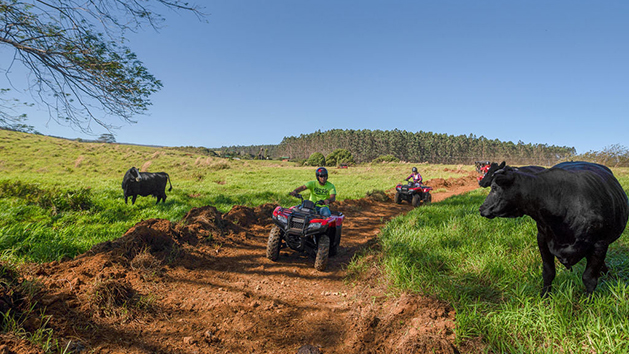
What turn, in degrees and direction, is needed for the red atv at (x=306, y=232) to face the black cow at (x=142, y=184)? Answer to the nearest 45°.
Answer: approximately 90° to its right

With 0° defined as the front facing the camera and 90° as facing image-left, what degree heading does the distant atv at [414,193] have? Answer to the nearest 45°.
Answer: approximately 45°

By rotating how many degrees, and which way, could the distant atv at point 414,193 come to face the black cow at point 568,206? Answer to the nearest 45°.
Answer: approximately 45° to its left

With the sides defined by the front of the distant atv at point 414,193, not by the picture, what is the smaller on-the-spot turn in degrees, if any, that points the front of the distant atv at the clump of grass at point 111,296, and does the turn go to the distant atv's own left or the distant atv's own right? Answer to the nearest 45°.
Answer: approximately 45° to the distant atv's own left

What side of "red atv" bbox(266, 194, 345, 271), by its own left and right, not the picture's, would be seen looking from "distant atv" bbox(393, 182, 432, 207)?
back
